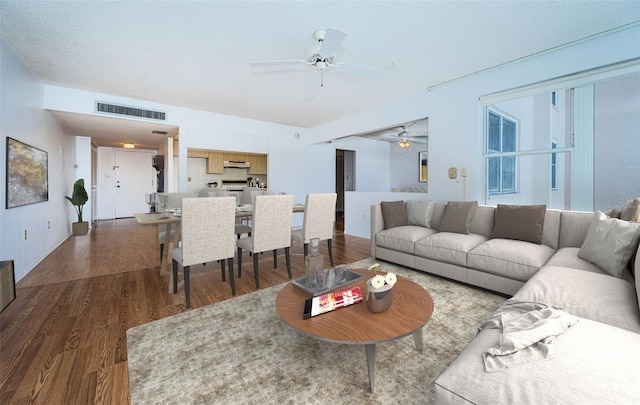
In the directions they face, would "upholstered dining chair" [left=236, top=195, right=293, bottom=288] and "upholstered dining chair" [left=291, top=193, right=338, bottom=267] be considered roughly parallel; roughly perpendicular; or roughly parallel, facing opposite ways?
roughly parallel

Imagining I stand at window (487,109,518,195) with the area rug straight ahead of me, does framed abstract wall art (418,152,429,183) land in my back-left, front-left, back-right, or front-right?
back-right

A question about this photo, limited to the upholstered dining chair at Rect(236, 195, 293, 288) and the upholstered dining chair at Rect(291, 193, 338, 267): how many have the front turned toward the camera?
0

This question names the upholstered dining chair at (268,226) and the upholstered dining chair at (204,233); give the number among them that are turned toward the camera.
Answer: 0

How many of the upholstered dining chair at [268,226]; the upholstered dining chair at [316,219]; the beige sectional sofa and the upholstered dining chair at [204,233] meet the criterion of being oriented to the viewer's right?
0

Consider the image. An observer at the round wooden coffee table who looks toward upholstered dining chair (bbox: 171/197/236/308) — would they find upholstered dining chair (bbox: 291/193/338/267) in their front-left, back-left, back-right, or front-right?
front-right

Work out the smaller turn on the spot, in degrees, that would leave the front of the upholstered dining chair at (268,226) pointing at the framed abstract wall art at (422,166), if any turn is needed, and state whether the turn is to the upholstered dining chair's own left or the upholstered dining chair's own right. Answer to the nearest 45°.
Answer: approximately 90° to the upholstered dining chair's own right

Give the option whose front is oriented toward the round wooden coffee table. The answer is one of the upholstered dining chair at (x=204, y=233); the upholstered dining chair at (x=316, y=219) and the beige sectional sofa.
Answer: the beige sectional sofa

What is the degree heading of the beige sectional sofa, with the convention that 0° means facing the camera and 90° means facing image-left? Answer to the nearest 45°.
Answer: approximately 45°

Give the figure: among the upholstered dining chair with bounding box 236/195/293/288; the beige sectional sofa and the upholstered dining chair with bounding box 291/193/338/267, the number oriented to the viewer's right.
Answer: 0

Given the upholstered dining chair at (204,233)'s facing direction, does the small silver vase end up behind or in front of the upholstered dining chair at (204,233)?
behind

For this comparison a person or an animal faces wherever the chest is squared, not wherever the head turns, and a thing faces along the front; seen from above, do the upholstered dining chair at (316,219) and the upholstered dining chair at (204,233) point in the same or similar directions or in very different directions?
same or similar directions

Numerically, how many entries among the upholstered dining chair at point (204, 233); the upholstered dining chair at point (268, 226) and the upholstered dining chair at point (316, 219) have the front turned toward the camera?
0

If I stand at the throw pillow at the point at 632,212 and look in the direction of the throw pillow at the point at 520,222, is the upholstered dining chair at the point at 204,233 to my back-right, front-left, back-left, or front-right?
front-left

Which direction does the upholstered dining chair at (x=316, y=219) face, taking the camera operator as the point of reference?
facing away from the viewer and to the left of the viewer
